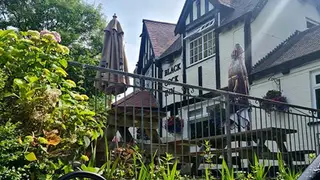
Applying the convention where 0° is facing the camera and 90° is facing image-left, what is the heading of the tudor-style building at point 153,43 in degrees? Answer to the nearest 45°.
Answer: approximately 45°

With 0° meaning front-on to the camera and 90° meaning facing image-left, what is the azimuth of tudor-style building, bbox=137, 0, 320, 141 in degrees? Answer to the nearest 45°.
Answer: approximately 45°
